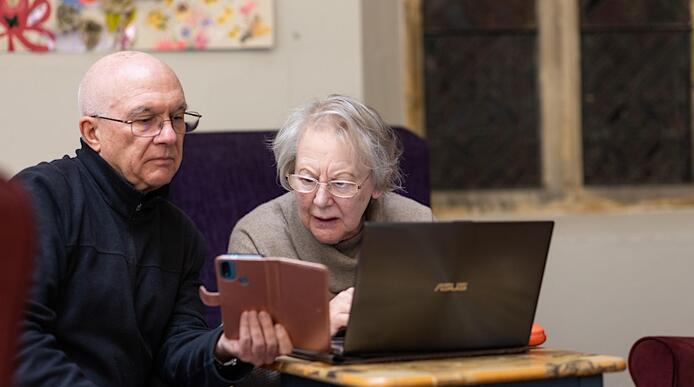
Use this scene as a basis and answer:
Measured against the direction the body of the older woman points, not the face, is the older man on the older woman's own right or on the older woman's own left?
on the older woman's own right

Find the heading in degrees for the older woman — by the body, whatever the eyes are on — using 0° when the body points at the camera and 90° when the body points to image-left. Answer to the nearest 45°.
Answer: approximately 0°

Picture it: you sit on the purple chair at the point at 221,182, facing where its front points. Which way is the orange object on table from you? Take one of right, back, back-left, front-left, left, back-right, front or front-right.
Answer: front-left

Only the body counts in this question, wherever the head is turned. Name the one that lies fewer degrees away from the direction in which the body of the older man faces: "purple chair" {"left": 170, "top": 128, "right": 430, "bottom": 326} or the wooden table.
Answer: the wooden table

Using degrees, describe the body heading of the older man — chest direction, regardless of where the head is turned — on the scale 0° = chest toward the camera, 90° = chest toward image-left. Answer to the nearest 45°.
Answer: approximately 315°

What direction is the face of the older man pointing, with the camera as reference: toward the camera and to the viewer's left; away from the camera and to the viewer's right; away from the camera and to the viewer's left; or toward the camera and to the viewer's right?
toward the camera and to the viewer's right

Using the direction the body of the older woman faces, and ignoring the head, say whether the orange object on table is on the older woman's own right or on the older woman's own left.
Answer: on the older woman's own left

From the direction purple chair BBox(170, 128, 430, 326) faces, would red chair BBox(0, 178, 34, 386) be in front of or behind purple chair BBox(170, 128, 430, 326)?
in front

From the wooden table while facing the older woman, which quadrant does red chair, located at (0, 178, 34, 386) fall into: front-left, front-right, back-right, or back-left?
back-left
